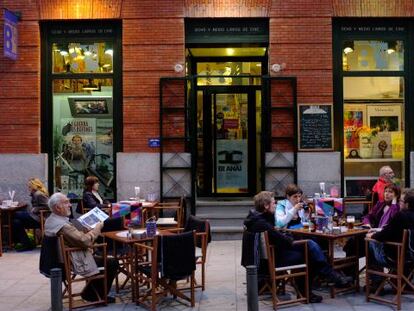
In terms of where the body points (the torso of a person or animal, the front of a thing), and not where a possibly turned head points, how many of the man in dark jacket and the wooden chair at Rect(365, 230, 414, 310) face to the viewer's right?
1

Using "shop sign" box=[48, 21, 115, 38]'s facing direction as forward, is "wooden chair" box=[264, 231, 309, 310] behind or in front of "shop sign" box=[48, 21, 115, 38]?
in front

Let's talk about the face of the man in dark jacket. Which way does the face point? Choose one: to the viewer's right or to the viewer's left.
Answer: to the viewer's right

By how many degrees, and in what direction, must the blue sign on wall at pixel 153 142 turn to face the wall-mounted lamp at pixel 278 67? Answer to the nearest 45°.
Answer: approximately 90° to its left

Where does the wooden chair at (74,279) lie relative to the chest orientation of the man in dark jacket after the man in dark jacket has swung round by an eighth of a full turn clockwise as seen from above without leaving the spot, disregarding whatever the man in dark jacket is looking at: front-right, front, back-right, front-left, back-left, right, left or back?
back-right

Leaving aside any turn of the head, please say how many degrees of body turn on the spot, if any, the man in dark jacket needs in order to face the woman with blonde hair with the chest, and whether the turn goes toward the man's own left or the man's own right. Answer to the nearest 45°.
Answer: approximately 135° to the man's own left

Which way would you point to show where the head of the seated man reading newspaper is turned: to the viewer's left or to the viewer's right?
to the viewer's right

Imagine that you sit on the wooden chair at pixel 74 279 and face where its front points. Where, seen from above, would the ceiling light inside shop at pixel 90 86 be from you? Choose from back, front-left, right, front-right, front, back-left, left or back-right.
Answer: front-left

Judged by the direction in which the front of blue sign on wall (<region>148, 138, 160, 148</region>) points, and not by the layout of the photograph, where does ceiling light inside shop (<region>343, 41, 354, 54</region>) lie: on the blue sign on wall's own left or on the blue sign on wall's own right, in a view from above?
on the blue sign on wall's own left

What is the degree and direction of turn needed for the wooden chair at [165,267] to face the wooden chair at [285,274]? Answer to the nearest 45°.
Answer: approximately 135° to its right

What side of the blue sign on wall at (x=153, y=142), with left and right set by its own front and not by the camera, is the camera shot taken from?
front

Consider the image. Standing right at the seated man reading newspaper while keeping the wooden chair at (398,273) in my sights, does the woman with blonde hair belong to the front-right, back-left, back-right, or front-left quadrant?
back-left
